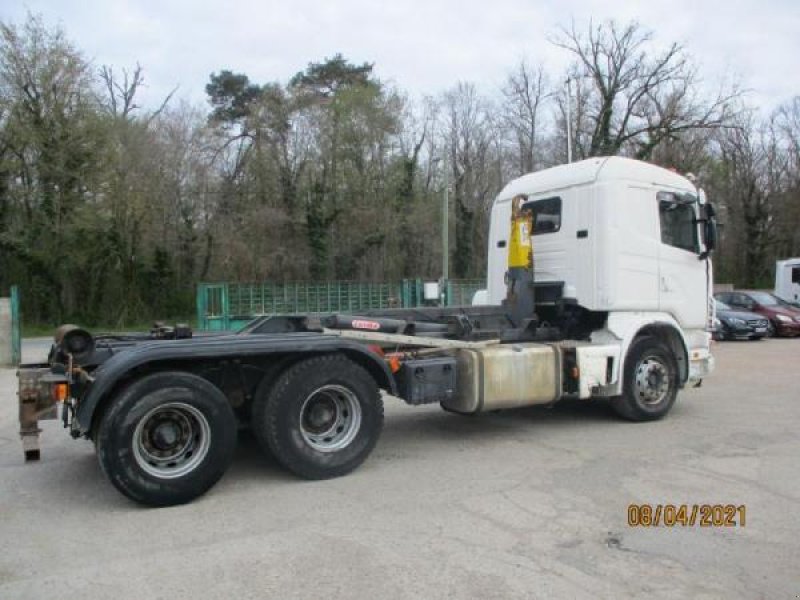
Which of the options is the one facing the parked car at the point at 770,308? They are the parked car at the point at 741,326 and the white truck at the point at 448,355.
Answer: the white truck

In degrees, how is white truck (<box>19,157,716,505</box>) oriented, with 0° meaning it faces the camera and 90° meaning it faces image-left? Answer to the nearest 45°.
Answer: approximately 225°

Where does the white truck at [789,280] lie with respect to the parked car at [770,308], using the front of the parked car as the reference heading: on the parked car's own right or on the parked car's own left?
on the parked car's own left

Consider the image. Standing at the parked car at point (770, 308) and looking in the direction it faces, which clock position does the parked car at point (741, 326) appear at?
the parked car at point (741, 326) is roughly at 2 o'clock from the parked car at point (770, 308).

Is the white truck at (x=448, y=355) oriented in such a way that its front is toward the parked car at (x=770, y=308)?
yes

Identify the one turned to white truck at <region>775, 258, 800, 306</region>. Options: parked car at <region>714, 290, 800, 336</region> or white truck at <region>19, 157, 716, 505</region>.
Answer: white truck at <region>19, 157, 716, 505</region>

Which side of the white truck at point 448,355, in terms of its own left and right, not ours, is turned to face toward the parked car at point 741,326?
front

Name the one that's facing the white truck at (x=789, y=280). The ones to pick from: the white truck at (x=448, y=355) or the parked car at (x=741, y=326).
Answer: the white truck at (x=448, y=355)

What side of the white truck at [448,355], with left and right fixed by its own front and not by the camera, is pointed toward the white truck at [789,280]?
front

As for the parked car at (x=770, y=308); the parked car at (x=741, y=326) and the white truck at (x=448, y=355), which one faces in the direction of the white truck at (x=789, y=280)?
the white truck at (x=448, y=355)

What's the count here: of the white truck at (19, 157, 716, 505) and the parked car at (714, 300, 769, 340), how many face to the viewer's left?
0
